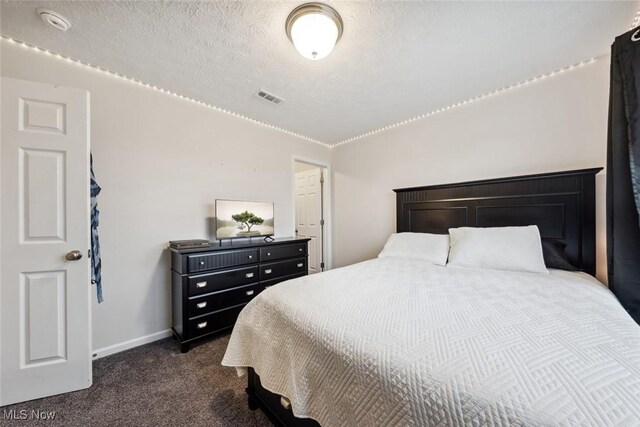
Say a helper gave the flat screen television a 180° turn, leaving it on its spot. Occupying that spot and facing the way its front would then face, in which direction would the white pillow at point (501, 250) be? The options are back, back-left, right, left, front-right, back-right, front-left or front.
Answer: back

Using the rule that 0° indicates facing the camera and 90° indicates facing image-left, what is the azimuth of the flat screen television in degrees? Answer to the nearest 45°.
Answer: approximately 315°

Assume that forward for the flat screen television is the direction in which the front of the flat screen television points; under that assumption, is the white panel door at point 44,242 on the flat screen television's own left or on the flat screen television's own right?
on the flat screen television's own right

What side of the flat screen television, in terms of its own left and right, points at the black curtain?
front

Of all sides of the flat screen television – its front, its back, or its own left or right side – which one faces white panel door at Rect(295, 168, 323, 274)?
left

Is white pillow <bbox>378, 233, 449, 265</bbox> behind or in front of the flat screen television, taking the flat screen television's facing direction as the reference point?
in front

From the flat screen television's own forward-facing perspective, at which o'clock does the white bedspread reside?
The white bedspread is roughly at 1 o'clock from the flat screen television.

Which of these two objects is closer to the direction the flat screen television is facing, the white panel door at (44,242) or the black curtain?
the black curtain
